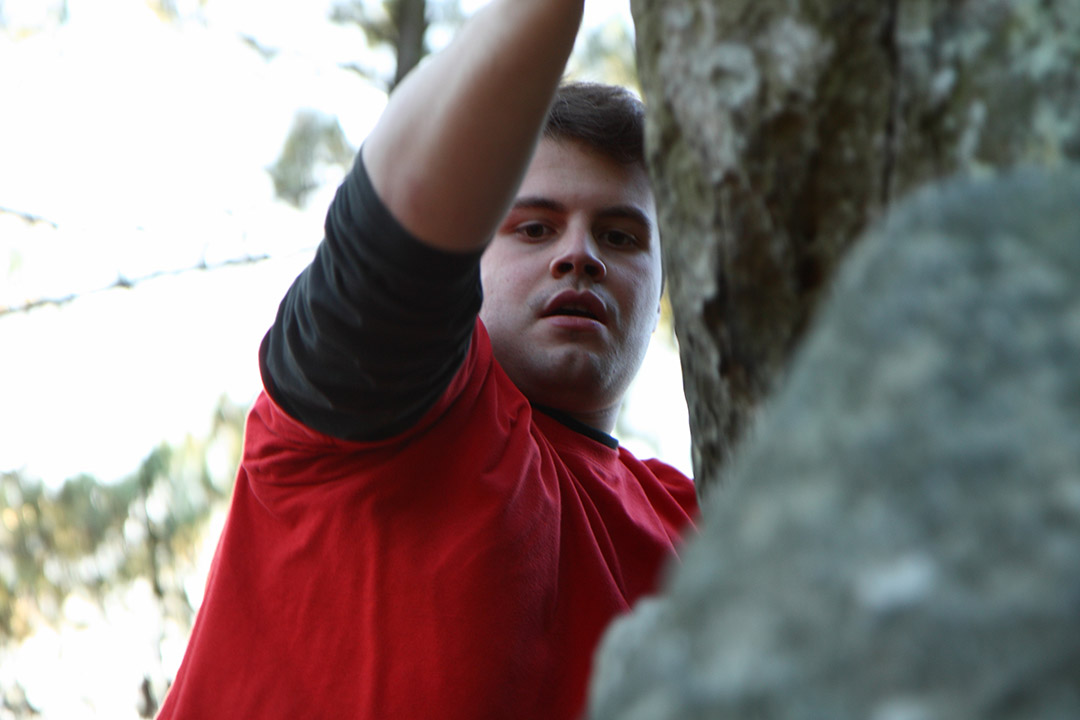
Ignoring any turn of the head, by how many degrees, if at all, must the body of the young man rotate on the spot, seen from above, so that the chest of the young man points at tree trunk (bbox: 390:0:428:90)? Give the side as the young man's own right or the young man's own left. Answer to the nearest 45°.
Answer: approximately 135° to the young man's own left

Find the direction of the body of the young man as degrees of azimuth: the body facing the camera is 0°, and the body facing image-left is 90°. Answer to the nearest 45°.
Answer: approximately 315°

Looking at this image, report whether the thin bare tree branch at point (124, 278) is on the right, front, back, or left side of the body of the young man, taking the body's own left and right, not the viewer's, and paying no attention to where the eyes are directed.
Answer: back
